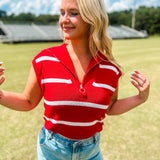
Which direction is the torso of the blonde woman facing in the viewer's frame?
toward the camera

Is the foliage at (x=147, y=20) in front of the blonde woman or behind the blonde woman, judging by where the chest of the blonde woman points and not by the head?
behind
